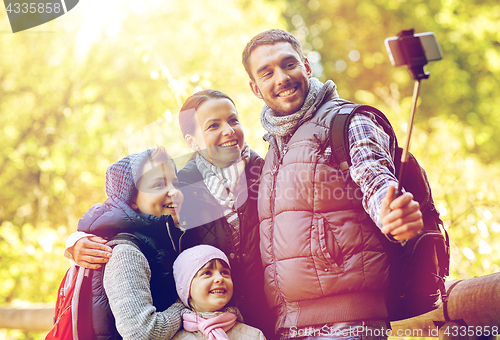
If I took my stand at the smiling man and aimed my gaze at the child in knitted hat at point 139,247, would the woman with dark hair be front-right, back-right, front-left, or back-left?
front-right

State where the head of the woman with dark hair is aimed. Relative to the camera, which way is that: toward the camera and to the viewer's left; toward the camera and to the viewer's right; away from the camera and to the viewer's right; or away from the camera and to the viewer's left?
toward the camera and to the viewer's right

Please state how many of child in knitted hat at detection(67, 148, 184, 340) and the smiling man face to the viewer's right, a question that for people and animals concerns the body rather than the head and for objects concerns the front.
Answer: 1

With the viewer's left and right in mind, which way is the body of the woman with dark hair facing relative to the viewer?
facing the viewer and to the right of the viewer

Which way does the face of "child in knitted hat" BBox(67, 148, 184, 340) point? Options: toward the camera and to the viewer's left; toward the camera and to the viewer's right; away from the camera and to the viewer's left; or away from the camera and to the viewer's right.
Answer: toward the camera and to the viewer's right

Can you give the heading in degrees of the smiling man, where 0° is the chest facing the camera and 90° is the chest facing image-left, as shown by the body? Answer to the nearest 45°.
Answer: approximately 45°

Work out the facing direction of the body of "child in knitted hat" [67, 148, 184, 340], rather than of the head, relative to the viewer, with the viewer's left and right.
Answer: facing to the right of the viewer
